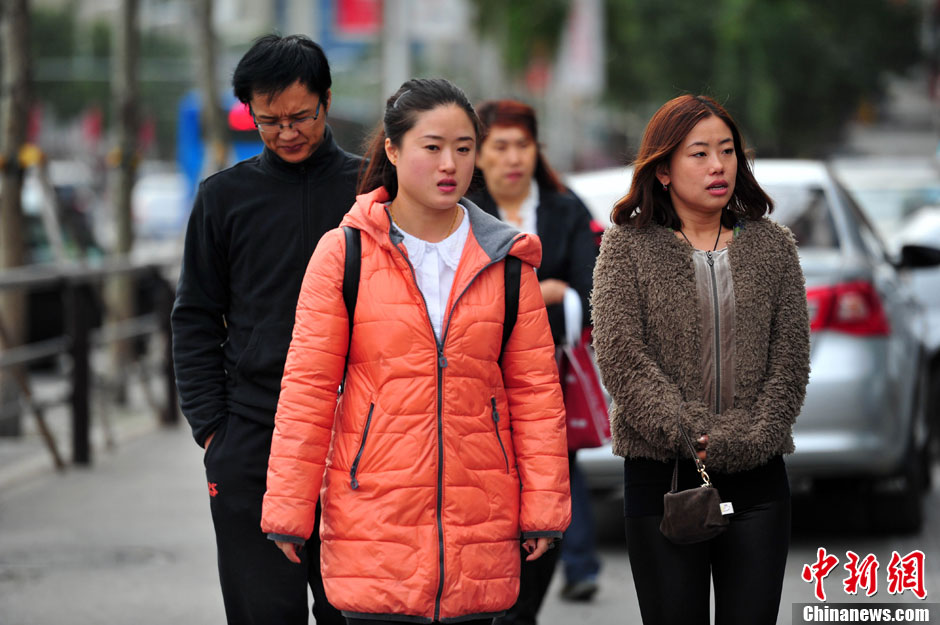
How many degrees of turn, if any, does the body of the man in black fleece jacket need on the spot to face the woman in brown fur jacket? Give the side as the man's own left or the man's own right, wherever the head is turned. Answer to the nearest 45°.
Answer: approximately 90° to the man's own left

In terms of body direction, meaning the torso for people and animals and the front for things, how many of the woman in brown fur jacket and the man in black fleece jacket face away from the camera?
0

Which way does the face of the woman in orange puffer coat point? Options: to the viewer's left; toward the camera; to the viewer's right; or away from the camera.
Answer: toward the camera

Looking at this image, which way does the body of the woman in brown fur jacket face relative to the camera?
toward the camera

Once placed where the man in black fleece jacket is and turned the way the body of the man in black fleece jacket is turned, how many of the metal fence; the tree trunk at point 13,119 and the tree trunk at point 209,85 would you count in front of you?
0

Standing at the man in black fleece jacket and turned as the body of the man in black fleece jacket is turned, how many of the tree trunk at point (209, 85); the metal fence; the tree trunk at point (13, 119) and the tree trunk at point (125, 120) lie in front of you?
0

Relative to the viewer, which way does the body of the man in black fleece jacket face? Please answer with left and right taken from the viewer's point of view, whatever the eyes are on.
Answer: facing the viewer and to the right of the viewer

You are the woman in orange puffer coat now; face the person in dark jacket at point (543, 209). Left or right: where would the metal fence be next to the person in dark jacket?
left

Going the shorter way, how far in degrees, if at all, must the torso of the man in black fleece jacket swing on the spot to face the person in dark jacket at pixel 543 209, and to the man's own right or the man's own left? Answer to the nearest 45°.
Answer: approximately 180°

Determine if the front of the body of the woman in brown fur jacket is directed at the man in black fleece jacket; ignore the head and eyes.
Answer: no

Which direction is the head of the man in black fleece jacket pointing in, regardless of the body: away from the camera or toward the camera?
toward the camera
